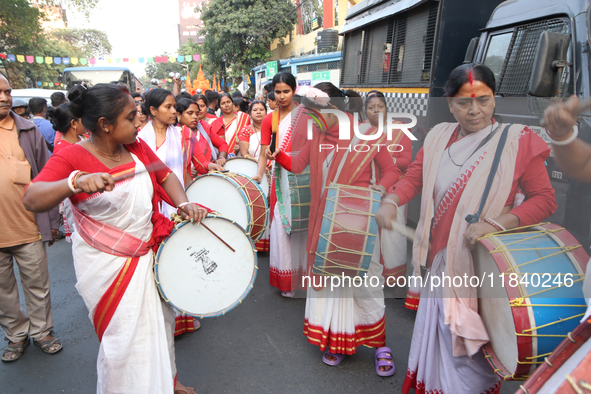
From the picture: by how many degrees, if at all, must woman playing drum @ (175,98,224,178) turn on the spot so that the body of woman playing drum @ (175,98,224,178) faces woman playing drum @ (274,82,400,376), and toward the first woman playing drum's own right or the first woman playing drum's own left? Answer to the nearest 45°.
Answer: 0° — they already face them

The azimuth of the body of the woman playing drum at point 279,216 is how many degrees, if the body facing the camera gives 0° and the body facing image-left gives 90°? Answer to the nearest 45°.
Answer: approximately 0°

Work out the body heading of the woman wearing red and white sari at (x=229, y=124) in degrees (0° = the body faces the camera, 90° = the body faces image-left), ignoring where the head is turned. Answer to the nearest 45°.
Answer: approximately 0°

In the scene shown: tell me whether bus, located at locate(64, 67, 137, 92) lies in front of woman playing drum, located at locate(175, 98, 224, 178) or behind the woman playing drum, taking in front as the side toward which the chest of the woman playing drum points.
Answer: behind

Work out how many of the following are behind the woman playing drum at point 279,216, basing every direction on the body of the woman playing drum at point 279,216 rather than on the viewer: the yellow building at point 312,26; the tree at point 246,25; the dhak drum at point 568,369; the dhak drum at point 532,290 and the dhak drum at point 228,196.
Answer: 2

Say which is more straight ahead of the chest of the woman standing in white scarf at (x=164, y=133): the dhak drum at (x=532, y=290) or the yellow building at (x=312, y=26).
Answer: the dhak drum

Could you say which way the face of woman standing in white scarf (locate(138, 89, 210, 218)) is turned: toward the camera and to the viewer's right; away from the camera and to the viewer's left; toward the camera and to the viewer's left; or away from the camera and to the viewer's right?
toward the camera and to the viewer's right
